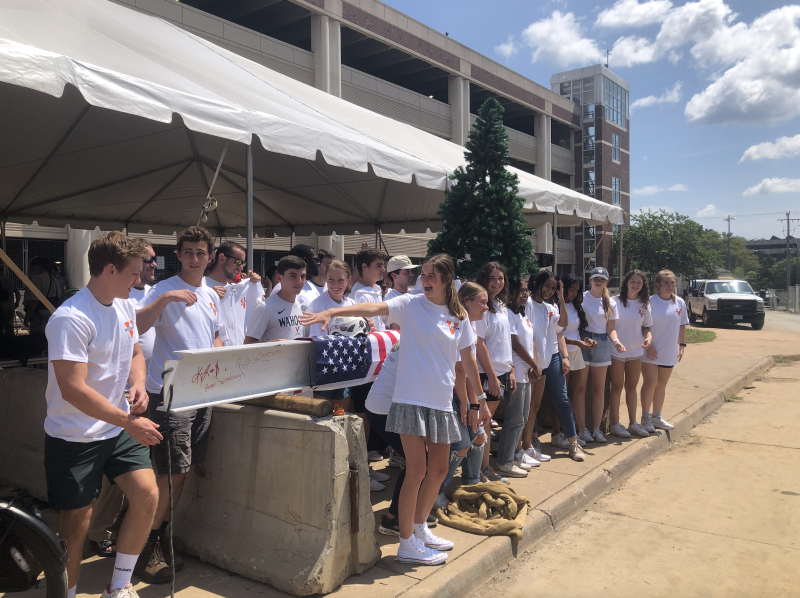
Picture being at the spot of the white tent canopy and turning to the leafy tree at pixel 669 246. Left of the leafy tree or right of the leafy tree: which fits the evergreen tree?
right

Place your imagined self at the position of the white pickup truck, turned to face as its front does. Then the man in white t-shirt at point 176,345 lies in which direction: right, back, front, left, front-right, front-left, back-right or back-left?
front-right

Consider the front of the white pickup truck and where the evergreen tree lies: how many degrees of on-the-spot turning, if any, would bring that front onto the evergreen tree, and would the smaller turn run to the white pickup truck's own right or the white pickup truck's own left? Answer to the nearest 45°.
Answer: approximately 45° to the white pickup truck's own right

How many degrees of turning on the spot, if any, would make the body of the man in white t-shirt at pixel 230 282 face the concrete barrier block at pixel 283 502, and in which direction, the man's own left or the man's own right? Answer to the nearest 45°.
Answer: approximately 45° to the man's own right

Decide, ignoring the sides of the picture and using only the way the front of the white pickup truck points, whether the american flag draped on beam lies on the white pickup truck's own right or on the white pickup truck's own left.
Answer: on the white pickup truck's own right

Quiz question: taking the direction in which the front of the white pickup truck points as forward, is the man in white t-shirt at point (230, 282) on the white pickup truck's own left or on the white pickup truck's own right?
on the white pickup truck's own right

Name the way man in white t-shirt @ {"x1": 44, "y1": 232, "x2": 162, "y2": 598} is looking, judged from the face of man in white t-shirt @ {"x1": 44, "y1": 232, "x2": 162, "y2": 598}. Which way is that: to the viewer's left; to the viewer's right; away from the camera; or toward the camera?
to the viewer's right

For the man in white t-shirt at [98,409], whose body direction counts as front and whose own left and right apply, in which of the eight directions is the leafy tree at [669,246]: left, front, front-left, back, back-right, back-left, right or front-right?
left

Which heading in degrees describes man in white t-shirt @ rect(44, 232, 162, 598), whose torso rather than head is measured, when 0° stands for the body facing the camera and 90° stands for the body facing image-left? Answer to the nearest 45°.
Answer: approximately 315°

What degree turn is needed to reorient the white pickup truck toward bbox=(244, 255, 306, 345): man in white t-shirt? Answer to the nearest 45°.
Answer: approximately 45° to its right

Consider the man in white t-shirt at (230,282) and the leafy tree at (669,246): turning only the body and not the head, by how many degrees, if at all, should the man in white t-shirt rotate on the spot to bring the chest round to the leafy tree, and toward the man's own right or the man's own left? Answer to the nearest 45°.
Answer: approximately 90° to the man's own left

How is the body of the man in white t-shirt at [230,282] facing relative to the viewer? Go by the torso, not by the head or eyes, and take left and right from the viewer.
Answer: facing the viewer and to the right of the viewer
